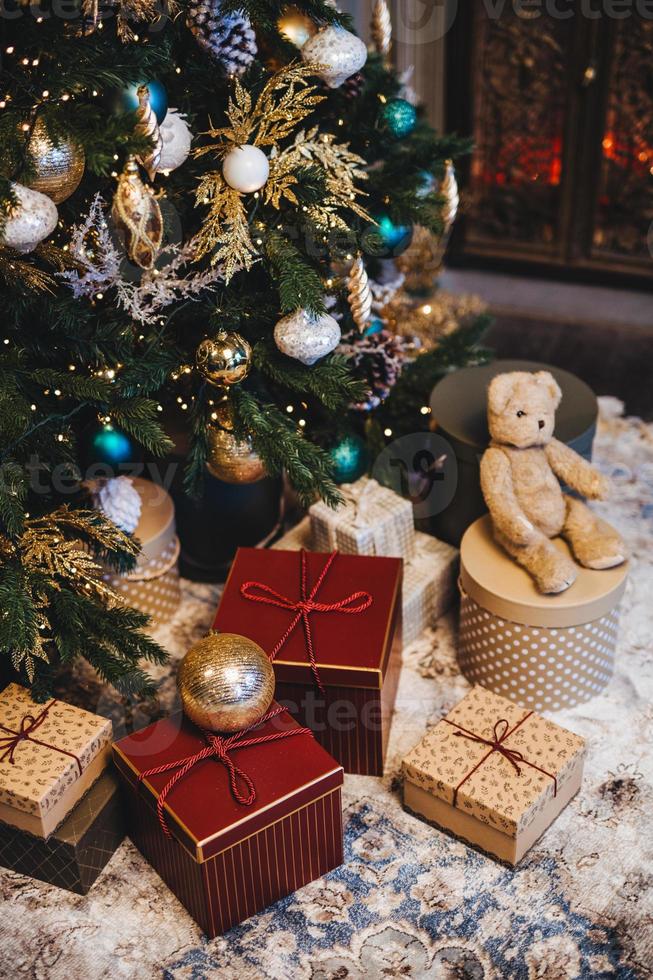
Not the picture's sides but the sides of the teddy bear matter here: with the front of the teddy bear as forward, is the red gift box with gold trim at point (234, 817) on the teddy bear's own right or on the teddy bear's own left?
on the teddy bear's own right

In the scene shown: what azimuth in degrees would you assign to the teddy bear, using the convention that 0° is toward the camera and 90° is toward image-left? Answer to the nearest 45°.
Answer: approximately 315°

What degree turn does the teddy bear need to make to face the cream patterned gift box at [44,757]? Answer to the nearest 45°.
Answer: approximately 90° to its right

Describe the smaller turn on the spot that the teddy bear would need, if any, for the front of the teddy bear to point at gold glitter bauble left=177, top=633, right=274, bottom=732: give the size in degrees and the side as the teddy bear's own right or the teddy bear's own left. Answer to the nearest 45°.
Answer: approximately 90° to the teddy bear's own right

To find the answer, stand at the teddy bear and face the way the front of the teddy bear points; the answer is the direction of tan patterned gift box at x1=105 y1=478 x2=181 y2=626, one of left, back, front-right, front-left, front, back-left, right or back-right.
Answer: back-right
